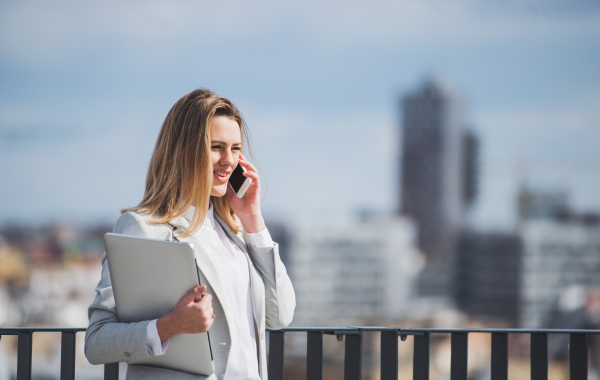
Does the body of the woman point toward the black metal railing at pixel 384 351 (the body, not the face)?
no

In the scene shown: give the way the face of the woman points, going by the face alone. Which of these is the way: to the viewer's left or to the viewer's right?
to the viewer's right

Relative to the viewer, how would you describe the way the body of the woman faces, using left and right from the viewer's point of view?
facing the viewer and to the right of the viewer
